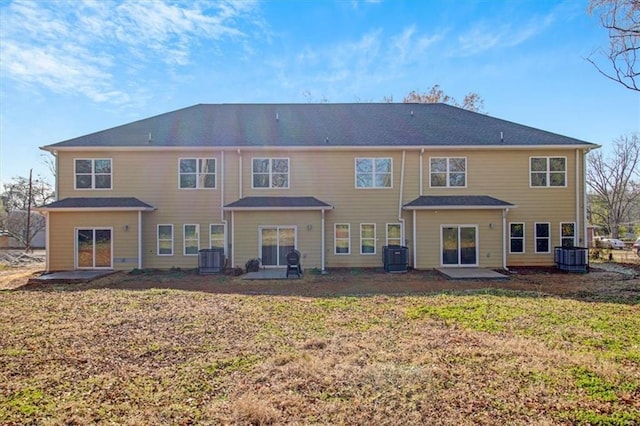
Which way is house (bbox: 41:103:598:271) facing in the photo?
away from the camera

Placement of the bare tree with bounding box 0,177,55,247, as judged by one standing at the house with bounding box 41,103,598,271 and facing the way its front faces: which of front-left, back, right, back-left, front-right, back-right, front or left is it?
front-left

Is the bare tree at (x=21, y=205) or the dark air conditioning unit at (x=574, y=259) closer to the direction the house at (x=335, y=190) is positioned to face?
the bare tree
